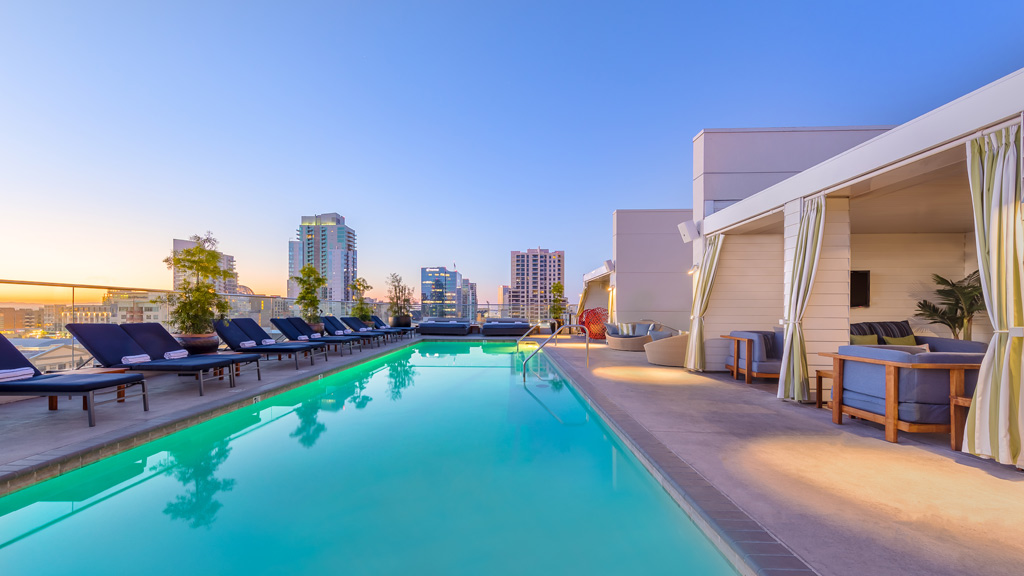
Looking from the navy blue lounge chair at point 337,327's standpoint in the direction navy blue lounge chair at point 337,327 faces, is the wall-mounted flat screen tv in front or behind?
in front

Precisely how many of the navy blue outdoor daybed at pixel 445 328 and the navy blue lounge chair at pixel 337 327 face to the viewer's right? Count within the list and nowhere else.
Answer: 1

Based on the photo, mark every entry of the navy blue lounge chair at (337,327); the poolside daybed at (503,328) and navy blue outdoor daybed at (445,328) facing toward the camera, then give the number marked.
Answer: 2

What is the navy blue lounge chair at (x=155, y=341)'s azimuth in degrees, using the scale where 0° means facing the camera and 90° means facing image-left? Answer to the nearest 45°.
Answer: approximately 315°

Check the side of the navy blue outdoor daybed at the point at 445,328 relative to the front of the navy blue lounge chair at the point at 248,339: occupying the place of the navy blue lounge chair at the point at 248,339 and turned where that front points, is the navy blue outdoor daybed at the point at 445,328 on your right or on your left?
on your left

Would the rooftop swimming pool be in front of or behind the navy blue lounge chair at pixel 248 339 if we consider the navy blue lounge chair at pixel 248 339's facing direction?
in front

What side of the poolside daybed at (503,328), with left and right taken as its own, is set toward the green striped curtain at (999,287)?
front
